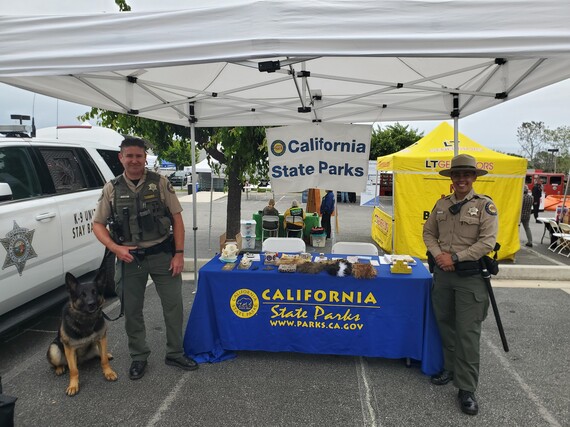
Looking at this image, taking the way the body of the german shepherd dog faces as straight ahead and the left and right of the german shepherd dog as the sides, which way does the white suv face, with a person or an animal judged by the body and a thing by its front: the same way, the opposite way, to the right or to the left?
to the right

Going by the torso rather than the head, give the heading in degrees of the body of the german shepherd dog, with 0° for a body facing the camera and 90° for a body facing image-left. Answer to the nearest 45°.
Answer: approximately 315°

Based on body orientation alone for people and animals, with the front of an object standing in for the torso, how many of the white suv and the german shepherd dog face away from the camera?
0

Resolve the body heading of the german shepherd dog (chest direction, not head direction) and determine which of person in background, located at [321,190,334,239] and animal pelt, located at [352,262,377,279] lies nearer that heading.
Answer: the animal pelt
